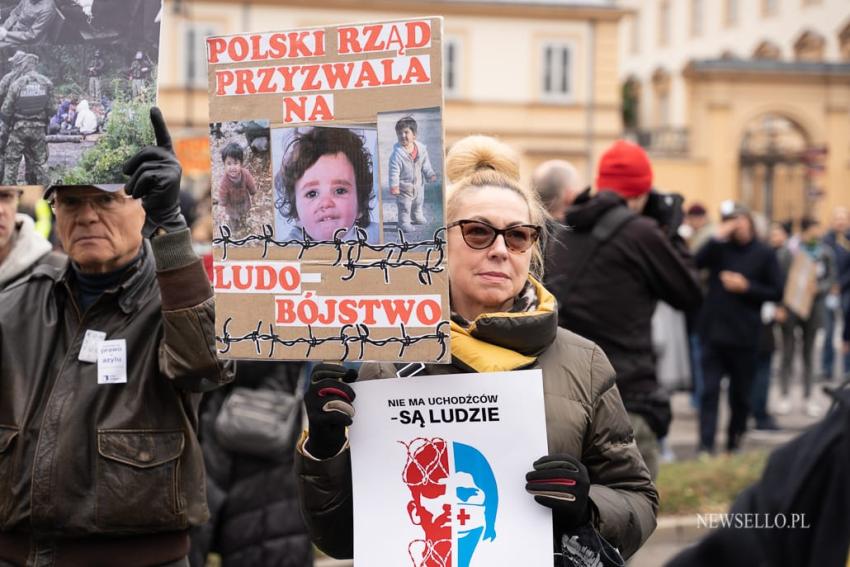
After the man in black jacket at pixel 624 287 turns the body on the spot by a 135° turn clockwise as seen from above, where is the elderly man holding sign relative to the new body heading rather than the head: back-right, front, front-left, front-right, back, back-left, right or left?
front-right

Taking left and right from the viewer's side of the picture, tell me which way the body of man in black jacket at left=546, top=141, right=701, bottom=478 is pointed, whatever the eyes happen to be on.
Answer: facing away from the viewer and to the right of the viewer

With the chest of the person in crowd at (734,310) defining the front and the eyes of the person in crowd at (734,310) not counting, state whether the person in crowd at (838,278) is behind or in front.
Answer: behind

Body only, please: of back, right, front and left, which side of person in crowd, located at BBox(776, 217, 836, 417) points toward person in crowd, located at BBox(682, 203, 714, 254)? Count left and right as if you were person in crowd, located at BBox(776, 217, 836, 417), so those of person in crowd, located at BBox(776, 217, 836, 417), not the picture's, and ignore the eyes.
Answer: right

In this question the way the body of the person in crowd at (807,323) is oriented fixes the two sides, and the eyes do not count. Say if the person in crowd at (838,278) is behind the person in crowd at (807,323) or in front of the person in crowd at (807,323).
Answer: behind

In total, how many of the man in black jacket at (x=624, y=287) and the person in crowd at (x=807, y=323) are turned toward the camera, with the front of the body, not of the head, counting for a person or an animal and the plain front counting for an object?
1

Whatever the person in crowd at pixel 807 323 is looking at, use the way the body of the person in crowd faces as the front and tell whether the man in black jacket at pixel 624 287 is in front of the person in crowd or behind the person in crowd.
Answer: in front

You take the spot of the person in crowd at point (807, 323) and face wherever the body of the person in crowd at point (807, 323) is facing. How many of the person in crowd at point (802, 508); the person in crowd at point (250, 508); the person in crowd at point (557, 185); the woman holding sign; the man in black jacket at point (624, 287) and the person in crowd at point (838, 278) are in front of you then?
5

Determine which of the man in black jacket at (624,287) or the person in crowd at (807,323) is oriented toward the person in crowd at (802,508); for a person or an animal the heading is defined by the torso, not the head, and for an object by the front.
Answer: the person in crowd at (807,323)

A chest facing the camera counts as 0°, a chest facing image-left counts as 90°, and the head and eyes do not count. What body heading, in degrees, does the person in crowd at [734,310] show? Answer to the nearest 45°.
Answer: approximately 45°
